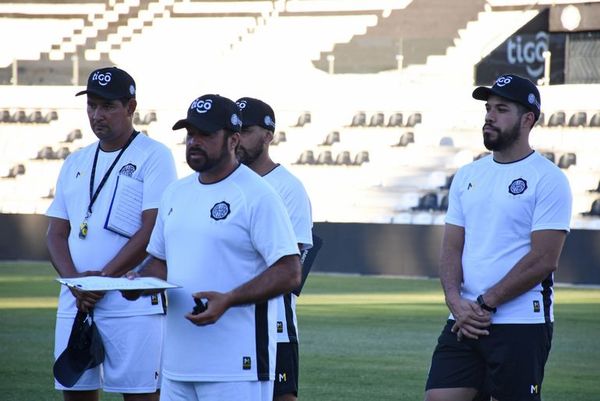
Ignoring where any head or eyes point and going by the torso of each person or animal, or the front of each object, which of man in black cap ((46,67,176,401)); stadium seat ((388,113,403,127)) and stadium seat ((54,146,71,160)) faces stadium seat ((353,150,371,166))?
stadium seat ((388,113,403,127))

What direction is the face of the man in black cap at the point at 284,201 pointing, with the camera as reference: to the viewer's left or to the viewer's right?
to the viewer's left

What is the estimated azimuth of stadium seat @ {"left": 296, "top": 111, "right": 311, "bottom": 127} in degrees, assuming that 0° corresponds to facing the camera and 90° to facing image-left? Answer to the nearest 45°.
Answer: approximately 45°

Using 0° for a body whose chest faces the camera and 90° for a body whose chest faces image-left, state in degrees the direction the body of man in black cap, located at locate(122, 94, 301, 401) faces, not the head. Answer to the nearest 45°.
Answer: approximately 45°

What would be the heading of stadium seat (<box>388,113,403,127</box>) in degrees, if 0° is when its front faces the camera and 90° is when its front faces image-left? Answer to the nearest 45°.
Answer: approximately 45°

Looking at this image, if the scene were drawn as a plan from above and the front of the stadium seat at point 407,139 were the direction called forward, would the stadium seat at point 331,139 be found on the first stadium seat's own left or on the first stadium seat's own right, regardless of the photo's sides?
on the first stadium seat's own right

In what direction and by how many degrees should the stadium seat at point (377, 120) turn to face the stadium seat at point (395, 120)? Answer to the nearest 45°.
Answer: approximately 135° to its left

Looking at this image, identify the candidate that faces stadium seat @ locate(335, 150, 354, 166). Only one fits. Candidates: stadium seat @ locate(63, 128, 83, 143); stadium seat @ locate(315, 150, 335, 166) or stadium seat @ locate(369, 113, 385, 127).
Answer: stadium seat @ locate(369, 113, 385, 127)

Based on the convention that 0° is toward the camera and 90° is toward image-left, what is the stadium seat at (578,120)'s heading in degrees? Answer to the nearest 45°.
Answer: approximately 45°

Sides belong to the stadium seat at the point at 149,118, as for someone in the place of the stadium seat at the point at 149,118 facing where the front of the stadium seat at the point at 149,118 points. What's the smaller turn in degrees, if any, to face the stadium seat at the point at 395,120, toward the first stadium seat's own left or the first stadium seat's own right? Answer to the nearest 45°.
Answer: approximately 135° to the first stadium seat's own left
